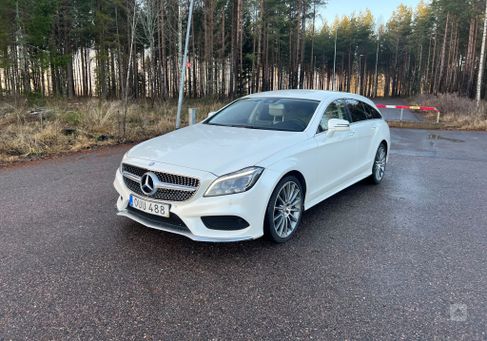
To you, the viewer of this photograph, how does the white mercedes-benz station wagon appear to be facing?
facing the viewer and to the left of the viewer
